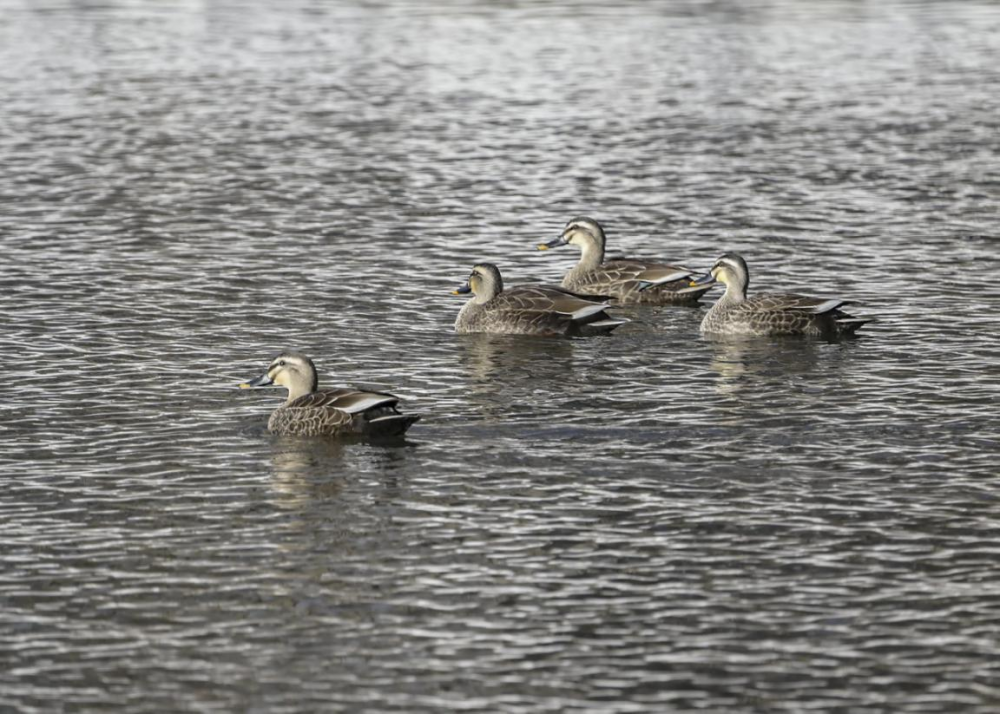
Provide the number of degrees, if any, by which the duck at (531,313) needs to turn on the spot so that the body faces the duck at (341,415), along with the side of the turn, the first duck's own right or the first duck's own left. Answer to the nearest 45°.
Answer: approximately 90° to the first duck's own left

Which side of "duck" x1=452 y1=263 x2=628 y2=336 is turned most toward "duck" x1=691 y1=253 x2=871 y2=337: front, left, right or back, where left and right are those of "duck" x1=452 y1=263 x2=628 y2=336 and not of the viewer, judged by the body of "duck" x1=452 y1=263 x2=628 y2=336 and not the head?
back

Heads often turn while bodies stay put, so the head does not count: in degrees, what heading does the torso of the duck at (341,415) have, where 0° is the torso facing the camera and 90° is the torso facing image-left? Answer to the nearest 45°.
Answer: approximately 90°

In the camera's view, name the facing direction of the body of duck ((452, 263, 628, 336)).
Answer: to the viewer's left

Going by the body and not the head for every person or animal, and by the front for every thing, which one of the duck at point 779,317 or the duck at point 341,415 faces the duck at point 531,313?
the duck at point 779,317

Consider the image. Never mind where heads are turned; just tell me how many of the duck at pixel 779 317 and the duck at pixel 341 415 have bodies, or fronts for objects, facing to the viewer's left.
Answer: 2

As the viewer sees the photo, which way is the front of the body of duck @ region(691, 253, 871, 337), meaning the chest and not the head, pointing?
to the viewer's left
